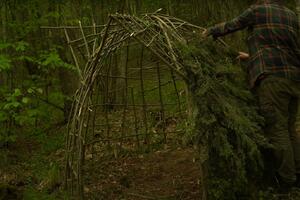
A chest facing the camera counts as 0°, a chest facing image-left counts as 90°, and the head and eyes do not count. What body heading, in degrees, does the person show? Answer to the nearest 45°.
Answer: approximately 135°
